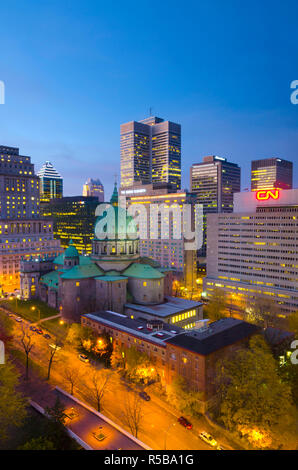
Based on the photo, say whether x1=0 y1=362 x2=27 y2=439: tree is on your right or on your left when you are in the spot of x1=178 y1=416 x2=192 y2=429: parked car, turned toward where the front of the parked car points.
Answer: on your left

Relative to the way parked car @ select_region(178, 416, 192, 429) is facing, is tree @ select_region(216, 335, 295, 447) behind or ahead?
behind

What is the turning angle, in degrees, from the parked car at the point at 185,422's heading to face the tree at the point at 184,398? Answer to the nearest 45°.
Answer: approximately 45° to its right

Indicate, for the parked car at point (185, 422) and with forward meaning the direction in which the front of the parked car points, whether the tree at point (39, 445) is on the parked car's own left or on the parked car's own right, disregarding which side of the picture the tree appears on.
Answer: on the parked car's own left

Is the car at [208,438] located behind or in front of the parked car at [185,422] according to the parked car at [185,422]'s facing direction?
behind

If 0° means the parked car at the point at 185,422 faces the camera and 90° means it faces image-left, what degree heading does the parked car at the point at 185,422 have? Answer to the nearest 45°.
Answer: approximately 135°
